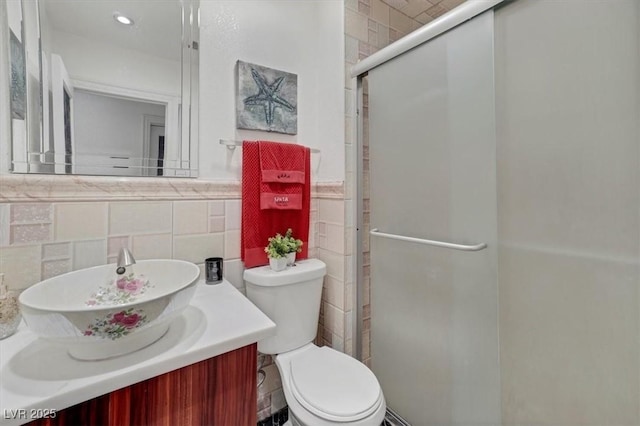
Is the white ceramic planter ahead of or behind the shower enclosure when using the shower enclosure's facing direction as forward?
ahead

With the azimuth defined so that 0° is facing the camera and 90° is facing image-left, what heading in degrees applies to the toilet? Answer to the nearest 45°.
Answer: approximately 315°

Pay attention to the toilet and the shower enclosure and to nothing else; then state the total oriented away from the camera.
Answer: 0

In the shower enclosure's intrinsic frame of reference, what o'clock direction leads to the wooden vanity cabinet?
The wooden vanity cabinet is roughly at 12 o'clock from the shower enclosure.

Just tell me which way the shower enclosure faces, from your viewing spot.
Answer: facing the viewer and to the left of the viewer

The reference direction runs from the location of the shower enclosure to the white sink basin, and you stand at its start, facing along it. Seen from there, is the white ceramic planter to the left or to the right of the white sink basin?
right

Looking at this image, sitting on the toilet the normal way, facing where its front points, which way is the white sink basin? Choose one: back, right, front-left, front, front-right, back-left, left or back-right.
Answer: right

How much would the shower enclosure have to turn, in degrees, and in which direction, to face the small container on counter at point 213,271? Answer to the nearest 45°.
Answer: approximately 45° to its right

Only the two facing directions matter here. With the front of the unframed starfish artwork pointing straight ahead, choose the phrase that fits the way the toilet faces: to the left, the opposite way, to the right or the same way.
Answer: the same way

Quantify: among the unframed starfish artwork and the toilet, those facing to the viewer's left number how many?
0

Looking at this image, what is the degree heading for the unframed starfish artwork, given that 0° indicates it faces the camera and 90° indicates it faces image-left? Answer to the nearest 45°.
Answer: approximately 315°

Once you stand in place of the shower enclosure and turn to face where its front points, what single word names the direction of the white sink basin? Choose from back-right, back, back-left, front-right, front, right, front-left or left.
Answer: front
